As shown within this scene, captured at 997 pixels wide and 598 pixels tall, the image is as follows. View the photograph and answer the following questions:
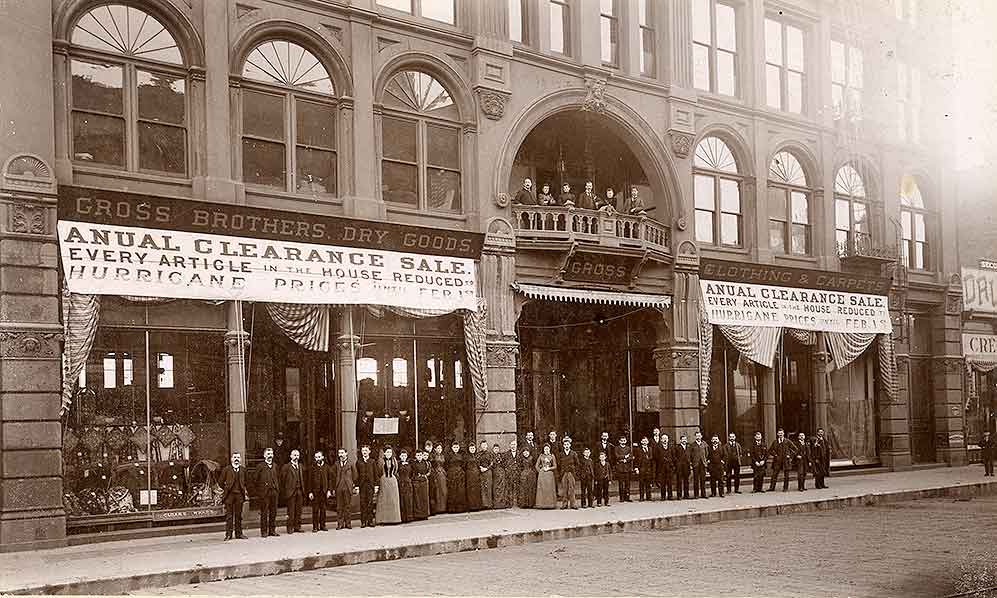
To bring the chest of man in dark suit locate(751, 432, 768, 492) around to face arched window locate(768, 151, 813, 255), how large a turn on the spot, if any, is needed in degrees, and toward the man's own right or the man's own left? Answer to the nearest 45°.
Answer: approximately 180°

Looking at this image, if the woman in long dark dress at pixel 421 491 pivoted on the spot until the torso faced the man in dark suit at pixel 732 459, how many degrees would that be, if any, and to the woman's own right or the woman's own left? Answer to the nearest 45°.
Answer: approximately 135° to the woman's own left

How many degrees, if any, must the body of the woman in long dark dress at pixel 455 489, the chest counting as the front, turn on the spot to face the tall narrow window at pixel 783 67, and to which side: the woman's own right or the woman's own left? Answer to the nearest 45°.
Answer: approximately 135° to the woman's own left

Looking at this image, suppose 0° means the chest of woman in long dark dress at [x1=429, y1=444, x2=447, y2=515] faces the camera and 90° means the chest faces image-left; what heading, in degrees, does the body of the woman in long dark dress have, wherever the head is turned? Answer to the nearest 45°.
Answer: approximately 0°
